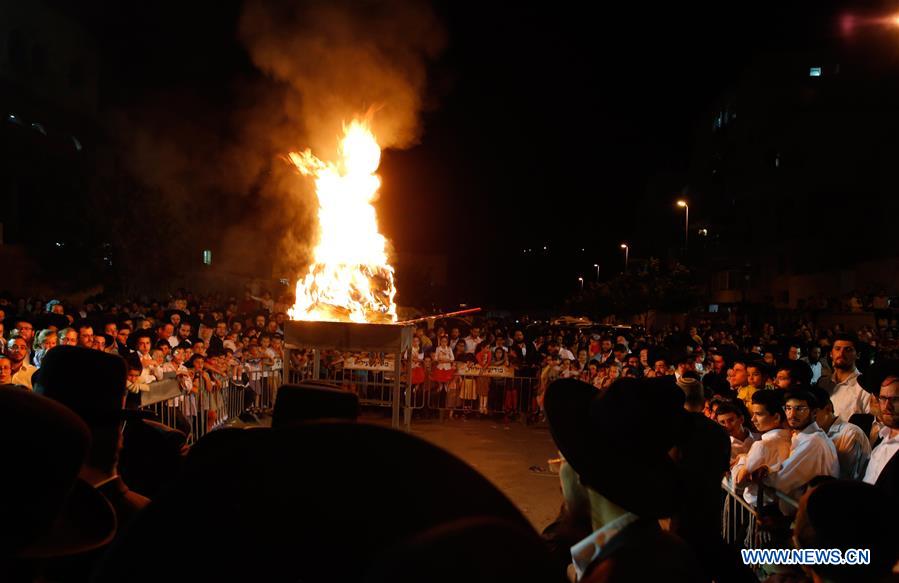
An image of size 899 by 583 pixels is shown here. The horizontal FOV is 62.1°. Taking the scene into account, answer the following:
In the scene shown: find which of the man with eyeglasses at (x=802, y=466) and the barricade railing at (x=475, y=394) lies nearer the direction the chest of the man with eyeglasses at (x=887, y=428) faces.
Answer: the man with eyeglasses

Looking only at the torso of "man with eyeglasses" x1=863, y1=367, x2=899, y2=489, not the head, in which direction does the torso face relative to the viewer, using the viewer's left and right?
facing the viewer and to the left of the viewer

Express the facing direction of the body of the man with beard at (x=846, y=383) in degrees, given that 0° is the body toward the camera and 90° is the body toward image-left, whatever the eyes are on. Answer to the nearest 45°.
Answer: approximately 45°

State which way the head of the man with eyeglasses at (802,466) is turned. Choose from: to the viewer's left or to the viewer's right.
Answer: to the viewer's left

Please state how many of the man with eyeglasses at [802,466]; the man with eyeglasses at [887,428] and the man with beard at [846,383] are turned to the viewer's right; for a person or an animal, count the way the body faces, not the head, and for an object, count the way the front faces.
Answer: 0

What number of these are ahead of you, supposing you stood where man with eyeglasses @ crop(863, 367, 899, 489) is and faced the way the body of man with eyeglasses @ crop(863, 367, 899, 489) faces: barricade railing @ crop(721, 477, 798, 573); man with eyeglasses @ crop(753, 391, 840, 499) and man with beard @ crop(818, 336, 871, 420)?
2

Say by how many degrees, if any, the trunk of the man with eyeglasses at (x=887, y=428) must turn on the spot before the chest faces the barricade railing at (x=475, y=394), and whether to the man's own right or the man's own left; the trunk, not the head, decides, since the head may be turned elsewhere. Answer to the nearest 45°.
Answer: approximately 90° to the man's own right

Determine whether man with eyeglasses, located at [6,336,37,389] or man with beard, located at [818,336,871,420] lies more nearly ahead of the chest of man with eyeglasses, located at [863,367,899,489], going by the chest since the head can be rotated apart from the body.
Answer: the man with eyeglasses

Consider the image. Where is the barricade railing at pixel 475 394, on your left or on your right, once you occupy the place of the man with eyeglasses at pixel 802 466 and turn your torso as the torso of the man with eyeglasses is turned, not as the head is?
on your right

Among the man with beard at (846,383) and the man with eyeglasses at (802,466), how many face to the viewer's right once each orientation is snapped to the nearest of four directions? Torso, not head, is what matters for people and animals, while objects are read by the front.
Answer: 0

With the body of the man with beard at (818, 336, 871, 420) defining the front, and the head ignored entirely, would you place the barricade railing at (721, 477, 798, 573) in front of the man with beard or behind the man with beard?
in front

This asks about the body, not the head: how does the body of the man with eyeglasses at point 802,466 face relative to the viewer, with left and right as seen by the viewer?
facing to the left of the viewer

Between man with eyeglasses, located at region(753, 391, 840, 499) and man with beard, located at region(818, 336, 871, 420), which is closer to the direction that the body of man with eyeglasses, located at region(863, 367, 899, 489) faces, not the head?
the man with eyeglasses

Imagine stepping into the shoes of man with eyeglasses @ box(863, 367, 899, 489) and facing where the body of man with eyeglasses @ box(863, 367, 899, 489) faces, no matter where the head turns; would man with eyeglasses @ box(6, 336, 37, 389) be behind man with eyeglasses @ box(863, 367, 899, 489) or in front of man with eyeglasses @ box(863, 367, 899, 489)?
in front

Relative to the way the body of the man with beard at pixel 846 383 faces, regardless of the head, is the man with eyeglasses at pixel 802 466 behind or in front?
in front
